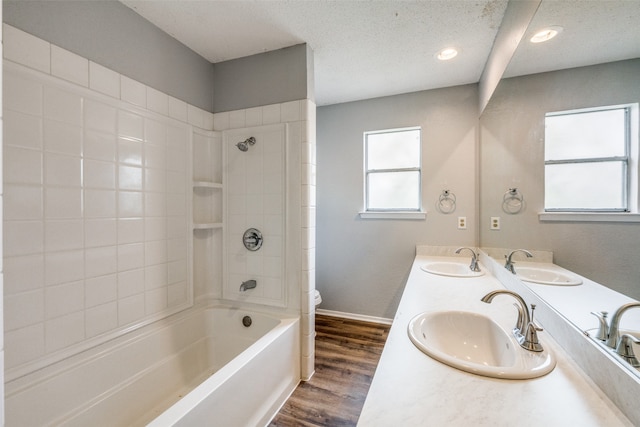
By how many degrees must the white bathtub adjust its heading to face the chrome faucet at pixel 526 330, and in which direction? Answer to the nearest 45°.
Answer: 0° — it already faces it

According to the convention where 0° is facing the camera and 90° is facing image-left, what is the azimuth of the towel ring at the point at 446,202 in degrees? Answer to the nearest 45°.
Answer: approximately 0°

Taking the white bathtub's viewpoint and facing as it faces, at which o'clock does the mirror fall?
The mirror is roughly at 12 o'clock from the white bathtub.

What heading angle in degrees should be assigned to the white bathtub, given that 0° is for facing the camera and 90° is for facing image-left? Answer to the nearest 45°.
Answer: approximately 315°

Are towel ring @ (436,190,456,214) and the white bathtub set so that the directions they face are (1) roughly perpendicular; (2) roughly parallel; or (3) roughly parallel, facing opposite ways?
roughly perpendicular

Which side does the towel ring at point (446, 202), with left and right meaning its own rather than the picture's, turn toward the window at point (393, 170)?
right
